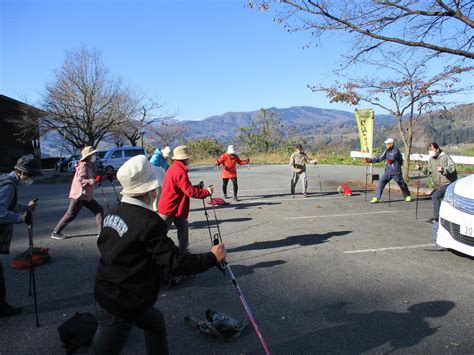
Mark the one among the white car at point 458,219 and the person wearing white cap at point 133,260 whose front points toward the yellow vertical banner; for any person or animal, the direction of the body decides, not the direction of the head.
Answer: the person wearing white cap

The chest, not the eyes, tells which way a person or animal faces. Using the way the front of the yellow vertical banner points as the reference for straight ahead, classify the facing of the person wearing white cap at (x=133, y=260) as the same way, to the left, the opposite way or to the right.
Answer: the opposite way

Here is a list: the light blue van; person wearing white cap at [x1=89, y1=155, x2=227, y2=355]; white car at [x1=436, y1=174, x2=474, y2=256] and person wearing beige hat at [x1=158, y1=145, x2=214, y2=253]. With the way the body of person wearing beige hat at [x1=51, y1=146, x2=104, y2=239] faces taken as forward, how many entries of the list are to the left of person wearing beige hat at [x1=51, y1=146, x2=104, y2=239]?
1

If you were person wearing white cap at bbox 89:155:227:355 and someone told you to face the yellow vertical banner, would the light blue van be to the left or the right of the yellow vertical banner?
left

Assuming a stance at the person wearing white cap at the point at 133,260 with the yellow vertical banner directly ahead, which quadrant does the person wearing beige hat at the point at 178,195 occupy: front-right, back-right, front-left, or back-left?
front-left

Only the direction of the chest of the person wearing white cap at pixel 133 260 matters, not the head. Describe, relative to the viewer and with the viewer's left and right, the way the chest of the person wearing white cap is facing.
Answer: facing away from the viewer and to the right of the viewer

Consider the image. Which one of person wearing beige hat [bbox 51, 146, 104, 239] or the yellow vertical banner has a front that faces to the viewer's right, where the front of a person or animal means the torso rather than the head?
the person wearing beige hat

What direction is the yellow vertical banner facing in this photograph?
toward the camera

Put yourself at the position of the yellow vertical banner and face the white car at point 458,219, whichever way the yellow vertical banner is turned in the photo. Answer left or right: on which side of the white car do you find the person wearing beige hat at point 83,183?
right

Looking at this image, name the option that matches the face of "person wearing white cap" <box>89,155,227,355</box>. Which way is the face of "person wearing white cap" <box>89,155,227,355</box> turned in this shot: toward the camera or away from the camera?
away from the camera

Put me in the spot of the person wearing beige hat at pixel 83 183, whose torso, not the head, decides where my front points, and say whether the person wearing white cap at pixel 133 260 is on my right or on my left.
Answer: on my right

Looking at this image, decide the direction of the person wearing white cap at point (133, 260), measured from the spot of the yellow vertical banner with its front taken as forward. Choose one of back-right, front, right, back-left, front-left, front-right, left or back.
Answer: front

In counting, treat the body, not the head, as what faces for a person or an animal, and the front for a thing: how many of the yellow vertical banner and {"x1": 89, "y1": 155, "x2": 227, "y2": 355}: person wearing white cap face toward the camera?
1

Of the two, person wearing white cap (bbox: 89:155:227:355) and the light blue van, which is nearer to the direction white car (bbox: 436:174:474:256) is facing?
the person wearing white cap

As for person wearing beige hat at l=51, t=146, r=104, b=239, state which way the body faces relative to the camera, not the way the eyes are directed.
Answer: to the viewer's right

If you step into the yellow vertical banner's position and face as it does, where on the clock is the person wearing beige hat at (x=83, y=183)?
The person wearing beige hat is roughly at 1 o'clock from the yellow vertical banner.

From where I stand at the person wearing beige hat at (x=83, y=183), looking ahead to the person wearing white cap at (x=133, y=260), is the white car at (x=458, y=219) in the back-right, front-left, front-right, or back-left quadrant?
front-left
